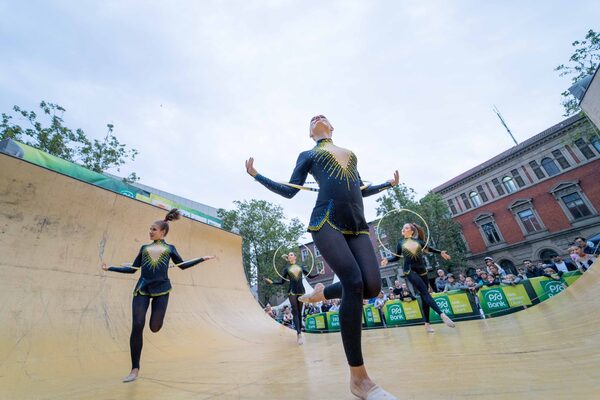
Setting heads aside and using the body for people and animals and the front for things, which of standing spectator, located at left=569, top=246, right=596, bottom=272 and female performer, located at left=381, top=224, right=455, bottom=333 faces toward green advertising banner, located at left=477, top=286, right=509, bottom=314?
the standing spectator

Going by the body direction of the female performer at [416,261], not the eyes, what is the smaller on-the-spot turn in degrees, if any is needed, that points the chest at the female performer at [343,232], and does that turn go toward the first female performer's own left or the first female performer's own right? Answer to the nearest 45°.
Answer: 0° — they already face them

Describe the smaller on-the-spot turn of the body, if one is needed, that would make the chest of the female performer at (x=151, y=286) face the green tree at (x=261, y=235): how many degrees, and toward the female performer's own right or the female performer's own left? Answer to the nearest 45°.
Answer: approximately 135° to the female performer's own left

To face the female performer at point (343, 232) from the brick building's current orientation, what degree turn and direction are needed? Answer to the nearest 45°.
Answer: approximately 45° to its left

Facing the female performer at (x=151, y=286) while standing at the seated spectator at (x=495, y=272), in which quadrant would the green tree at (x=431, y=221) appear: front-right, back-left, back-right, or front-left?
back-right

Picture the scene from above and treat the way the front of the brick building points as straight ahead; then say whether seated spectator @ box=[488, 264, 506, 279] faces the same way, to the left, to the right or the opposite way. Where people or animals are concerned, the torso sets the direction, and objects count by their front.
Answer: the same way

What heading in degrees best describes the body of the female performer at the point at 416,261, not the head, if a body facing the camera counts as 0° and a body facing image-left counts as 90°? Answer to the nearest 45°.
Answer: approximately 0°

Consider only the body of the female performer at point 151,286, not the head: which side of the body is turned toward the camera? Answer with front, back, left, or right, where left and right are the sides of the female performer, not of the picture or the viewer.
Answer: front

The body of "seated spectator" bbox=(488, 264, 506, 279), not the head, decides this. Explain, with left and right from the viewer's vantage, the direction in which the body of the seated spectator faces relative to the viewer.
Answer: facing the viewer and to the left of the viewer

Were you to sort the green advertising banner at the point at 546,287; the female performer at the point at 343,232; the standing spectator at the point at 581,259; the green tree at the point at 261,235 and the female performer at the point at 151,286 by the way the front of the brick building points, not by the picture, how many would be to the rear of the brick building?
0

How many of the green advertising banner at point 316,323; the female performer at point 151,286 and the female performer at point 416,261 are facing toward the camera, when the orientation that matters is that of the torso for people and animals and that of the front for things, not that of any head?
3

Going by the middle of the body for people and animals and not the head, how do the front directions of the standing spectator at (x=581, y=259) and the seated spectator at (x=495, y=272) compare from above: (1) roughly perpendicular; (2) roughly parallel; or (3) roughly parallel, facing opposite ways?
roughly parallel

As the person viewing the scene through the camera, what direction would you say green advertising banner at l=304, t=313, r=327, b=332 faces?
facing the viewer

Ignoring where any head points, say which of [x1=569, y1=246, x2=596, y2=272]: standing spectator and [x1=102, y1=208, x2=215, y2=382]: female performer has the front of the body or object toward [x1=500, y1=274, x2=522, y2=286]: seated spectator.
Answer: the standing spectator

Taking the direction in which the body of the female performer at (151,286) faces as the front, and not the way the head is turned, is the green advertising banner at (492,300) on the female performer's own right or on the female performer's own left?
on the female performer's own left

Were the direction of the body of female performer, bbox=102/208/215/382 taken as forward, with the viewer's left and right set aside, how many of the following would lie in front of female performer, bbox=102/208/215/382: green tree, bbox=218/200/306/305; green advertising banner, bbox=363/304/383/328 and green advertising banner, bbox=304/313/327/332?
0

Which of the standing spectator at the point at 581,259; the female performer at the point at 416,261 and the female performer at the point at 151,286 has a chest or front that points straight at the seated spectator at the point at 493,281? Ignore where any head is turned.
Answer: the standing spectator

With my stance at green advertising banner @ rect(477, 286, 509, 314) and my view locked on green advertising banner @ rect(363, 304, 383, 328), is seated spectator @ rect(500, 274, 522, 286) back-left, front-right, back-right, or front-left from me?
back-right

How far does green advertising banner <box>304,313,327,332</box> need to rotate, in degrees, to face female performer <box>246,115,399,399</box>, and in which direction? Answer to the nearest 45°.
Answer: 0° — it already faces them
